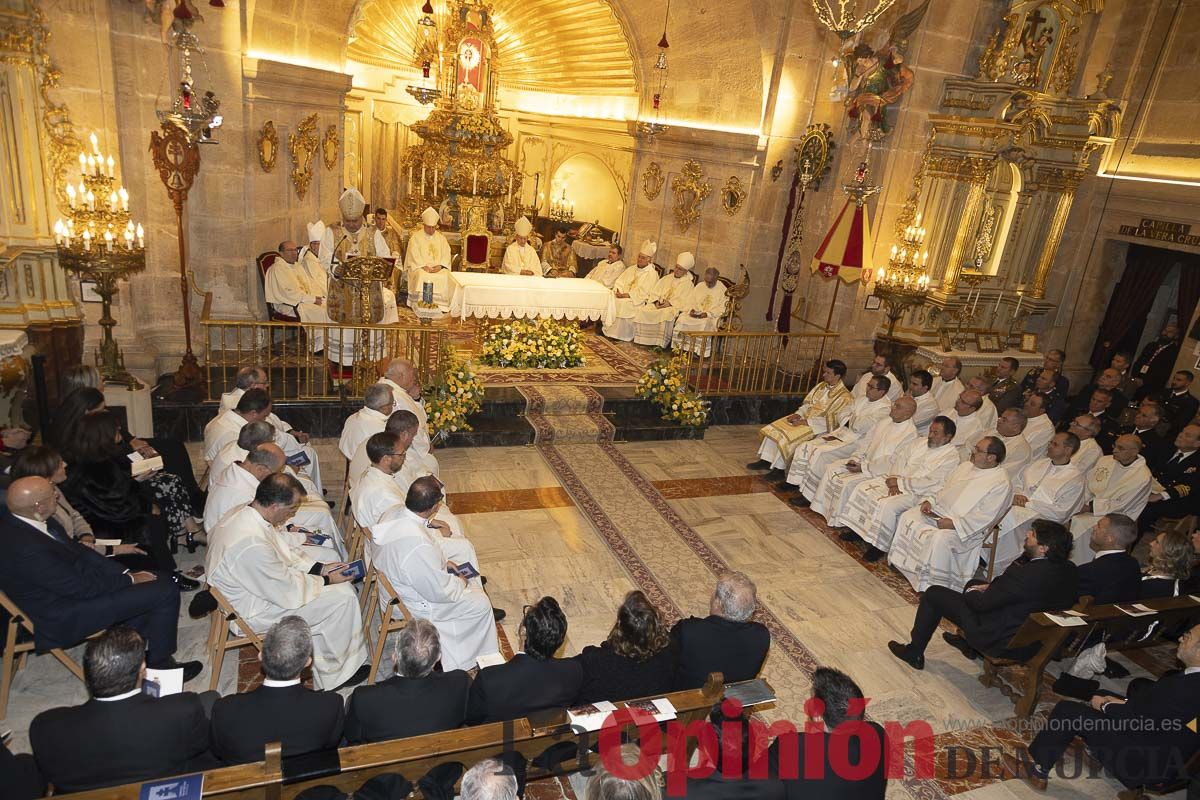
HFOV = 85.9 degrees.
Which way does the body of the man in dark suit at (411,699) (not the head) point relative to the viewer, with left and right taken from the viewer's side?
facing away from the viewer

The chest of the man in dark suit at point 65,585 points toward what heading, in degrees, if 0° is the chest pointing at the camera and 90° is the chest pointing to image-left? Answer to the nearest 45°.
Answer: approximately 270°

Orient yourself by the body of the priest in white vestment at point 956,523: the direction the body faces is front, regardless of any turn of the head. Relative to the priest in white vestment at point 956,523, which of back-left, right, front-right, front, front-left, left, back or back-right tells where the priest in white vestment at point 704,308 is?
right

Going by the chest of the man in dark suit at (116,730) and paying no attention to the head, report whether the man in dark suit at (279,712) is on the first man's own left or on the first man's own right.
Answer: on the first man's own right

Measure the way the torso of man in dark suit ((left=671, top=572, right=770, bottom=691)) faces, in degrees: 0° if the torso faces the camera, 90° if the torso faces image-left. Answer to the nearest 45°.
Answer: approximately 180°

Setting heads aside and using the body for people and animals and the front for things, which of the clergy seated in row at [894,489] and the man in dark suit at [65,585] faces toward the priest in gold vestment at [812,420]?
the man in dark suit

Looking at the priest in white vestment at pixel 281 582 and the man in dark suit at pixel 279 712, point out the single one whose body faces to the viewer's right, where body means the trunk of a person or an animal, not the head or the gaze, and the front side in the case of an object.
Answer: the priest in white vestment

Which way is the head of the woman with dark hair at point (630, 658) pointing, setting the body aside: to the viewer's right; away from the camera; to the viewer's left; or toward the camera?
away from the camera

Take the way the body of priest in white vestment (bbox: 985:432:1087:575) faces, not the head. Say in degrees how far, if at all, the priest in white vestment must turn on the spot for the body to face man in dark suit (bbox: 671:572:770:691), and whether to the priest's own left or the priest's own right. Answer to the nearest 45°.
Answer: approximately 45° to the priest's own left

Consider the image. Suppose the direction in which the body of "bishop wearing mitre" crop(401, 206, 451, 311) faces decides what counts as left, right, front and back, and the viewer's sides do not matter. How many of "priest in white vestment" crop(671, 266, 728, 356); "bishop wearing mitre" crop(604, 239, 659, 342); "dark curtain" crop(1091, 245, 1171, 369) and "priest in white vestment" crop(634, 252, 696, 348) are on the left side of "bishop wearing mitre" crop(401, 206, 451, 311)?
4

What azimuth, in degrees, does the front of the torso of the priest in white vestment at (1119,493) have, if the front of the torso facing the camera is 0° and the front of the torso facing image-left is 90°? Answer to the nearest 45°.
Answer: approximately 45°

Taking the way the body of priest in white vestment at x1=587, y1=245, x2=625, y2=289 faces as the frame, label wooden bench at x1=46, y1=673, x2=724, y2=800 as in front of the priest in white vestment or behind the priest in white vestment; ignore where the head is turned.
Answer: in front

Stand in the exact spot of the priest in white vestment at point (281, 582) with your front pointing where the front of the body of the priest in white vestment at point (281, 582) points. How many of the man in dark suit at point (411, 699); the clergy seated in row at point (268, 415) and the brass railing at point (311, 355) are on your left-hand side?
2
